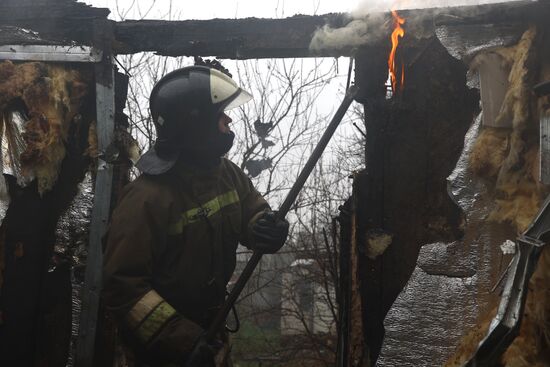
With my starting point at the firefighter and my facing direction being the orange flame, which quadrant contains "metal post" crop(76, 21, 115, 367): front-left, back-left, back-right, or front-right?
back-left

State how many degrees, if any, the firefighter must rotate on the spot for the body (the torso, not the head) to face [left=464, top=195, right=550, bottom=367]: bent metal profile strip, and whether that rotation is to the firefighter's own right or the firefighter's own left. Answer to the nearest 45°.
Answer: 0° — they already face it

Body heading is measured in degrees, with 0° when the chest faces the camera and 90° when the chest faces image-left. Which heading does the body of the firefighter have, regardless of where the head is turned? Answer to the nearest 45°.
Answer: approximately 315°

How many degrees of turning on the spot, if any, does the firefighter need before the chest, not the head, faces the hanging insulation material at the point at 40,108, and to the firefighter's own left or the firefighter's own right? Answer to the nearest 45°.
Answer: approximately 180°

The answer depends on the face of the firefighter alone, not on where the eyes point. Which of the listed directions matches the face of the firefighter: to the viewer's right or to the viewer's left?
to the viewer's right

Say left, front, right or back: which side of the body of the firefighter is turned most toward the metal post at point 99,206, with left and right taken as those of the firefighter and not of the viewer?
back

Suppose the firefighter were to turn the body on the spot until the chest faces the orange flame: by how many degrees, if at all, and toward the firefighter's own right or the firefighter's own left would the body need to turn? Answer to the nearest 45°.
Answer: approximately 45° to the firefighter's own left
